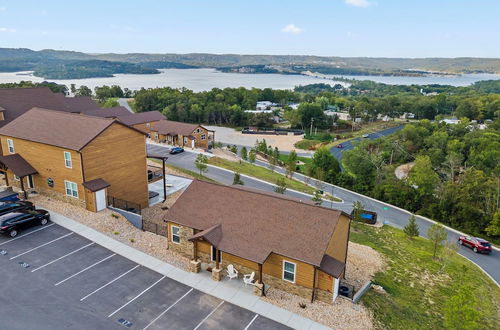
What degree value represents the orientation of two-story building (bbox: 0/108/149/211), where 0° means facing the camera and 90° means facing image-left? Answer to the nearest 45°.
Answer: approximately 45°

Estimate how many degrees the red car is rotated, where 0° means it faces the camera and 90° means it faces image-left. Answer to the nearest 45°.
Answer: approximately 135°

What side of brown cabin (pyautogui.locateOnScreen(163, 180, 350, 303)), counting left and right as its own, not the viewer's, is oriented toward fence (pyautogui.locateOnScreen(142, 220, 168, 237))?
right

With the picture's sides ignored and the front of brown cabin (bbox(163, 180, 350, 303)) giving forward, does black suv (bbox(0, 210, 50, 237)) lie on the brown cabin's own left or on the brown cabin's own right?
on the brown cabin's own right

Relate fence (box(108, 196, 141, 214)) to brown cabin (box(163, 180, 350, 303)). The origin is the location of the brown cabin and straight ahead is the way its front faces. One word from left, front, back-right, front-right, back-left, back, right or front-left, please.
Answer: right

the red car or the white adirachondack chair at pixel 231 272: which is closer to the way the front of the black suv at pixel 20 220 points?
the red car

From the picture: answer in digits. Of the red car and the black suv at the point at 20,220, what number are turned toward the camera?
0

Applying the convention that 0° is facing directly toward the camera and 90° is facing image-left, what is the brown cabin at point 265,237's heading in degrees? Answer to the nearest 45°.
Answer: approximately 45°

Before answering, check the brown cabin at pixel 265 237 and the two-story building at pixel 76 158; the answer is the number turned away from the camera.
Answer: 0
